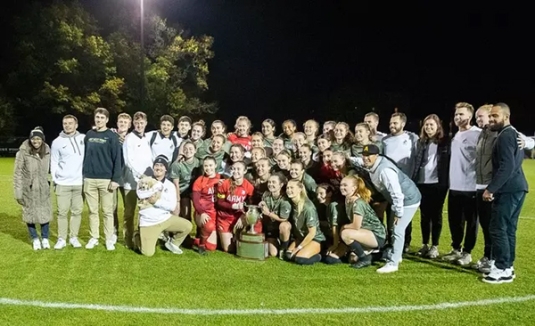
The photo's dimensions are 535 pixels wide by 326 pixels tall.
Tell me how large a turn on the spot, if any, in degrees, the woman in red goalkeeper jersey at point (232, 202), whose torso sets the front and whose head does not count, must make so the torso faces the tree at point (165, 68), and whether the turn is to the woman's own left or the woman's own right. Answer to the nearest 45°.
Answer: approximately 180°

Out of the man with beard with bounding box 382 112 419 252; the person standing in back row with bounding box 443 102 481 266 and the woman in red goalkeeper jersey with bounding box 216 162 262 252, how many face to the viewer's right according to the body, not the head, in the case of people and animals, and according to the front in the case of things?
0

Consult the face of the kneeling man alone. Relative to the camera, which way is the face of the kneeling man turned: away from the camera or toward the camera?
toward the camera

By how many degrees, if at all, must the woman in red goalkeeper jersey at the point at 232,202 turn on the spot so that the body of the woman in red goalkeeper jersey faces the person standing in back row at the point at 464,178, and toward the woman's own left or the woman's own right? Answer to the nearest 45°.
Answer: approximately 90° to the woman's own left

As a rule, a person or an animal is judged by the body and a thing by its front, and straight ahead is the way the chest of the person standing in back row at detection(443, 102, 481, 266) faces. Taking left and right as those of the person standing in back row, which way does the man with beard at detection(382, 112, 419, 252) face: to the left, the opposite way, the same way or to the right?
the same way

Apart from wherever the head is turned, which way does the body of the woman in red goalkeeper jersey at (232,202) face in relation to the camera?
toward the camera

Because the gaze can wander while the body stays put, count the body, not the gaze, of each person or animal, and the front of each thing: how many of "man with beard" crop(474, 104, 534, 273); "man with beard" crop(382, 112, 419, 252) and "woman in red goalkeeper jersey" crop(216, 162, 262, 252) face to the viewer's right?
0

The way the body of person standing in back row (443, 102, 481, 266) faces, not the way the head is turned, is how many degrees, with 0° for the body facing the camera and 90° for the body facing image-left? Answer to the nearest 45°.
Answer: approximately 45°

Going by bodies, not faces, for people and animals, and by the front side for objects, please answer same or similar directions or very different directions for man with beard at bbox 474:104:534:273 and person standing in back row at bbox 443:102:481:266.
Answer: same or similar directions

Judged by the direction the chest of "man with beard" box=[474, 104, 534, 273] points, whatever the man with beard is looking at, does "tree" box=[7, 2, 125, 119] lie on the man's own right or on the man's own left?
on the man's own right

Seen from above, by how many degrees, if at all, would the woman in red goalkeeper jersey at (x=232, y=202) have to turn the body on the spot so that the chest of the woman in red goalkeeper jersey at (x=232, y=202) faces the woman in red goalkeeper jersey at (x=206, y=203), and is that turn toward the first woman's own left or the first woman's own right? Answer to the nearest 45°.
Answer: approximately 90° to the first woman's own right

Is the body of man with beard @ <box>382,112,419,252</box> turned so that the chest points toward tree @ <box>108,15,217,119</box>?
no

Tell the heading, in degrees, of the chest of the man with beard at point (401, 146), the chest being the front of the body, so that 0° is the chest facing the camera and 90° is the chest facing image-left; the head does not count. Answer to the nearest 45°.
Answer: approximately 45°
